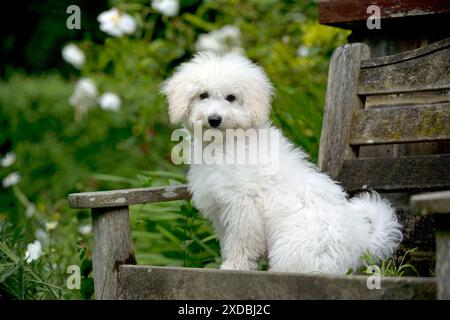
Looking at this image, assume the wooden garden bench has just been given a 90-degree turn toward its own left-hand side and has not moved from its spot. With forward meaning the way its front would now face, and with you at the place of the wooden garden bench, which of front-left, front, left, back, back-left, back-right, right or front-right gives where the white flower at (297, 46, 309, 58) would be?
back-left

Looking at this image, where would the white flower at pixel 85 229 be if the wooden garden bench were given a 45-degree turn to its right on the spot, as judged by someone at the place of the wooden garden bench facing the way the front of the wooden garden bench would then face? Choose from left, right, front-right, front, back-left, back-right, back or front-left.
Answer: front-right

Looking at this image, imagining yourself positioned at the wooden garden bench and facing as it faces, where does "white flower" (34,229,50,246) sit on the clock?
The white flower is roughly at 3 o'clock from the wooden garden bench.

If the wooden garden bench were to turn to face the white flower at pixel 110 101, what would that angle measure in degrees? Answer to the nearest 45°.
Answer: approximately 90° to its right

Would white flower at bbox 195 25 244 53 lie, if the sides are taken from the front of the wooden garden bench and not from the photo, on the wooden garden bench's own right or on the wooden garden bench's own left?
on the wooden garden bench's own right

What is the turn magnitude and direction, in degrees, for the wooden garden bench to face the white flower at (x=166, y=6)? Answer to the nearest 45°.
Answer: approximately 90° to its right

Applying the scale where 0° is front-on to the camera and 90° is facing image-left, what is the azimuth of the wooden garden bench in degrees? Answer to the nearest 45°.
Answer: approximately 45°

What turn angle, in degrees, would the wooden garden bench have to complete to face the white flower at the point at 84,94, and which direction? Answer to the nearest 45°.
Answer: approximately 90° to its right
